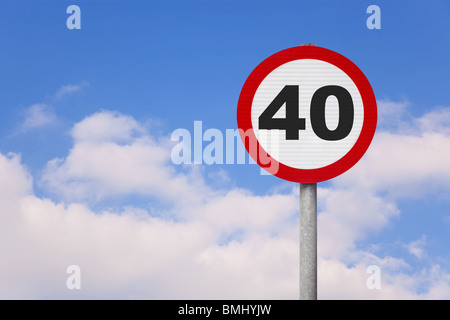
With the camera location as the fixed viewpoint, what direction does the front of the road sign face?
facing the viewer
